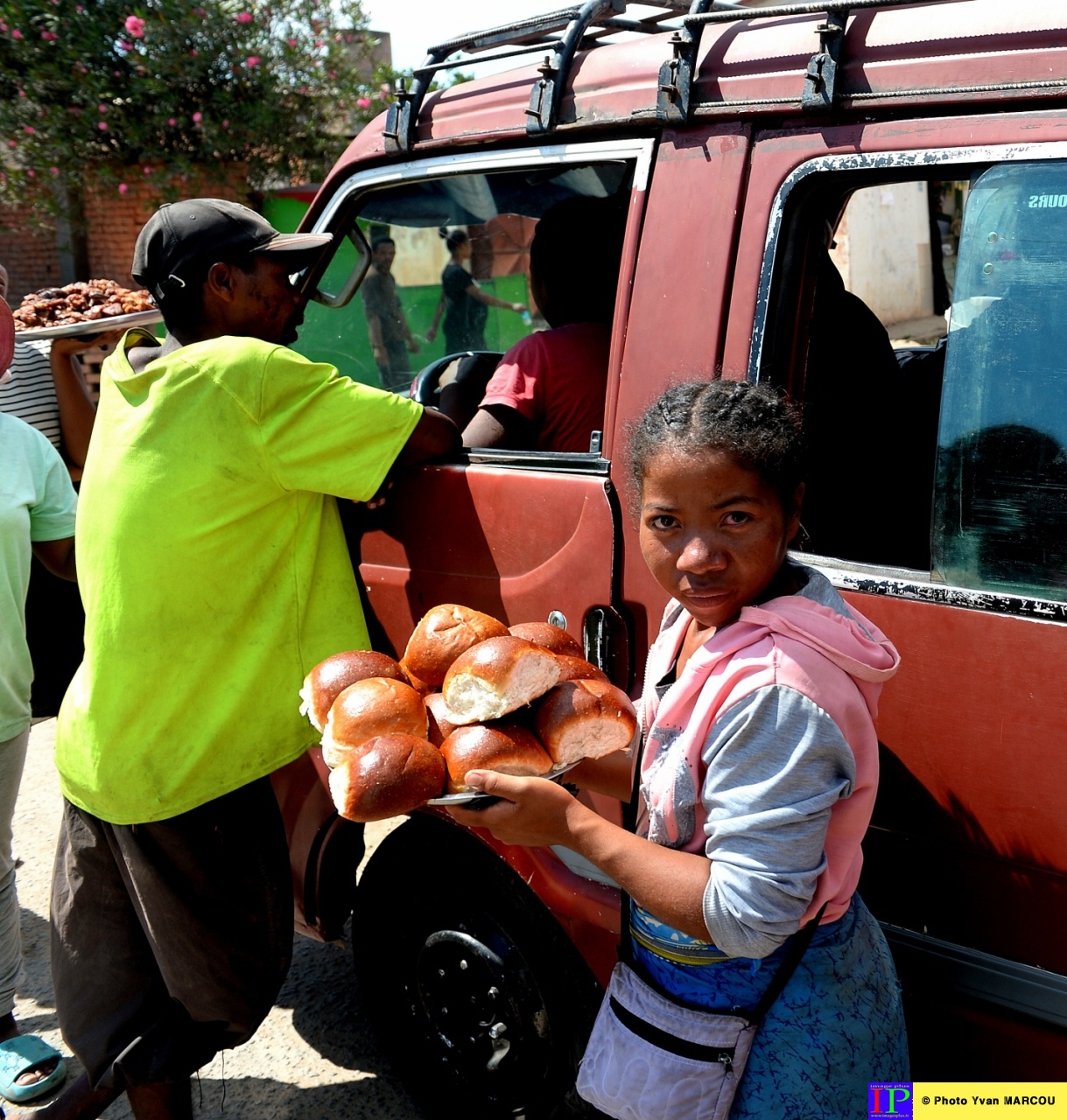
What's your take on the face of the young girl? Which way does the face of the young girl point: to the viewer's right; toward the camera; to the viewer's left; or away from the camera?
toward the camera

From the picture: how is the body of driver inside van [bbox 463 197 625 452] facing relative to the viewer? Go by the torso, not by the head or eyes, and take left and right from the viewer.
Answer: facing away from the viewer and to the left of the viewer

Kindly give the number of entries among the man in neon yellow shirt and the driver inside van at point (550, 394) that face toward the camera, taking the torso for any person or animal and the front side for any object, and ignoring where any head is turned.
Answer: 0

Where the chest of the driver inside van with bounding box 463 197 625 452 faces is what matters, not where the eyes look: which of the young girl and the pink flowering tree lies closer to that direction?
the pink flowering tree

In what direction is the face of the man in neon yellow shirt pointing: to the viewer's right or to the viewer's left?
to the viewer's right

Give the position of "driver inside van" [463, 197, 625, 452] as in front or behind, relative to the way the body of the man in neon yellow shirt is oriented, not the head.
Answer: in front

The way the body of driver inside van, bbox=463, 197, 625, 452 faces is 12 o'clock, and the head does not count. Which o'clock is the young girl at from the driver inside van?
The young girl is roughly at 7 o'clock from the driver inside van.

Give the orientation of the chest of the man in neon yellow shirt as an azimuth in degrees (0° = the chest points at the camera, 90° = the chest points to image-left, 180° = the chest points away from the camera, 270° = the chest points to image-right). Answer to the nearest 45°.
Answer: approximately 225°

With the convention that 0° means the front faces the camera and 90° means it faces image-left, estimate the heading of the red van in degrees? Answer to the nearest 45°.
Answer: approximately 135°

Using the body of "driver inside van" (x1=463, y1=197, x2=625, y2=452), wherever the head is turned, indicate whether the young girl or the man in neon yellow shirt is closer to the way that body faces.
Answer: the man in neon yellow shirt

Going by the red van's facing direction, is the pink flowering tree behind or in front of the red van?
in front

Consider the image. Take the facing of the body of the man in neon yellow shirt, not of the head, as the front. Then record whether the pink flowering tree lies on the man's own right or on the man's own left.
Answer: on the man's own left

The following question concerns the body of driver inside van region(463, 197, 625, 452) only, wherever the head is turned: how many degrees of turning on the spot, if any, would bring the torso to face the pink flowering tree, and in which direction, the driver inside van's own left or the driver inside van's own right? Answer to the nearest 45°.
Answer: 0° — they already face it
